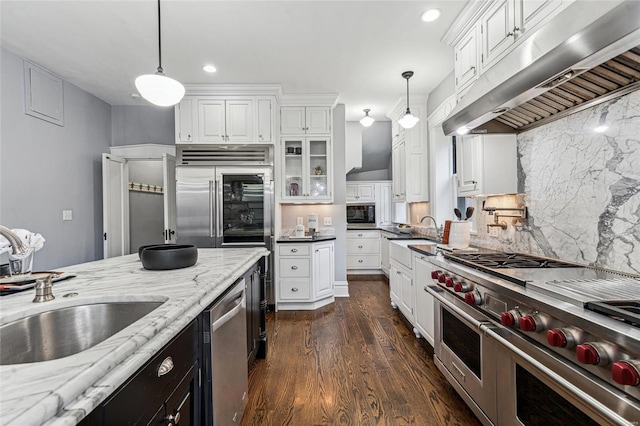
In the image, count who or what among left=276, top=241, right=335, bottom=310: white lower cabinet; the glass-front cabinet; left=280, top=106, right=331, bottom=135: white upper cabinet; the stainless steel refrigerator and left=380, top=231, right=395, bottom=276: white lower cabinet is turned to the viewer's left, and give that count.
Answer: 1

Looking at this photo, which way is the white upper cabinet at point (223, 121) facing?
toward the camera

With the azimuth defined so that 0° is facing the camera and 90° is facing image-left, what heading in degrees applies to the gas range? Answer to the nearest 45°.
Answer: approximately 45°

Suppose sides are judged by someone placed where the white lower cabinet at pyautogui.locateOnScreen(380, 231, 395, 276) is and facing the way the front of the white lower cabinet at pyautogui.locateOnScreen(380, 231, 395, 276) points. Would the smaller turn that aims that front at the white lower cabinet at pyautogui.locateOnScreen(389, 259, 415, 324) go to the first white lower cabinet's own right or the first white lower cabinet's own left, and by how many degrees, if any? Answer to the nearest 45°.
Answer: approximately 90° to the first white lower cabinet's own left

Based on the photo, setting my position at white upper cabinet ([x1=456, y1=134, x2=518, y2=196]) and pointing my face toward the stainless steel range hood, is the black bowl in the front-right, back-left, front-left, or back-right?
front-right

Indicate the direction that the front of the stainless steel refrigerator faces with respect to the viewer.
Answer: facing the viewer

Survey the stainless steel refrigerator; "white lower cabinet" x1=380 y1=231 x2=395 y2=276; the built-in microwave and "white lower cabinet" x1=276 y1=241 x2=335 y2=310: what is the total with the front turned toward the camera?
3

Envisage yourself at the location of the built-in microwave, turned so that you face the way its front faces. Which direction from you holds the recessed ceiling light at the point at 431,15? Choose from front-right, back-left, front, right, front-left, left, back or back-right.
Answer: front

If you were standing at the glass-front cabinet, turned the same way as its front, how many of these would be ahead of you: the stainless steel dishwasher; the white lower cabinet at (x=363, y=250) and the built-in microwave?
1

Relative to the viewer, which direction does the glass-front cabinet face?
toward the camera

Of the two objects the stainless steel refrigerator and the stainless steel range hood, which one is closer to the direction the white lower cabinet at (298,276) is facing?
the stainless steel range hood

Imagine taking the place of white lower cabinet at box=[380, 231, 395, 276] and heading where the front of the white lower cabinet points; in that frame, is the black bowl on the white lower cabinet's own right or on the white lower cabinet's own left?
on the white lower cabinet's own left

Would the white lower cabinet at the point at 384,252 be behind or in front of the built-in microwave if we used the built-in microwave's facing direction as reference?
in front

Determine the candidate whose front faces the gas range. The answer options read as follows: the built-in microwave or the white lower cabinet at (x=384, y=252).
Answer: the built-in microwave
